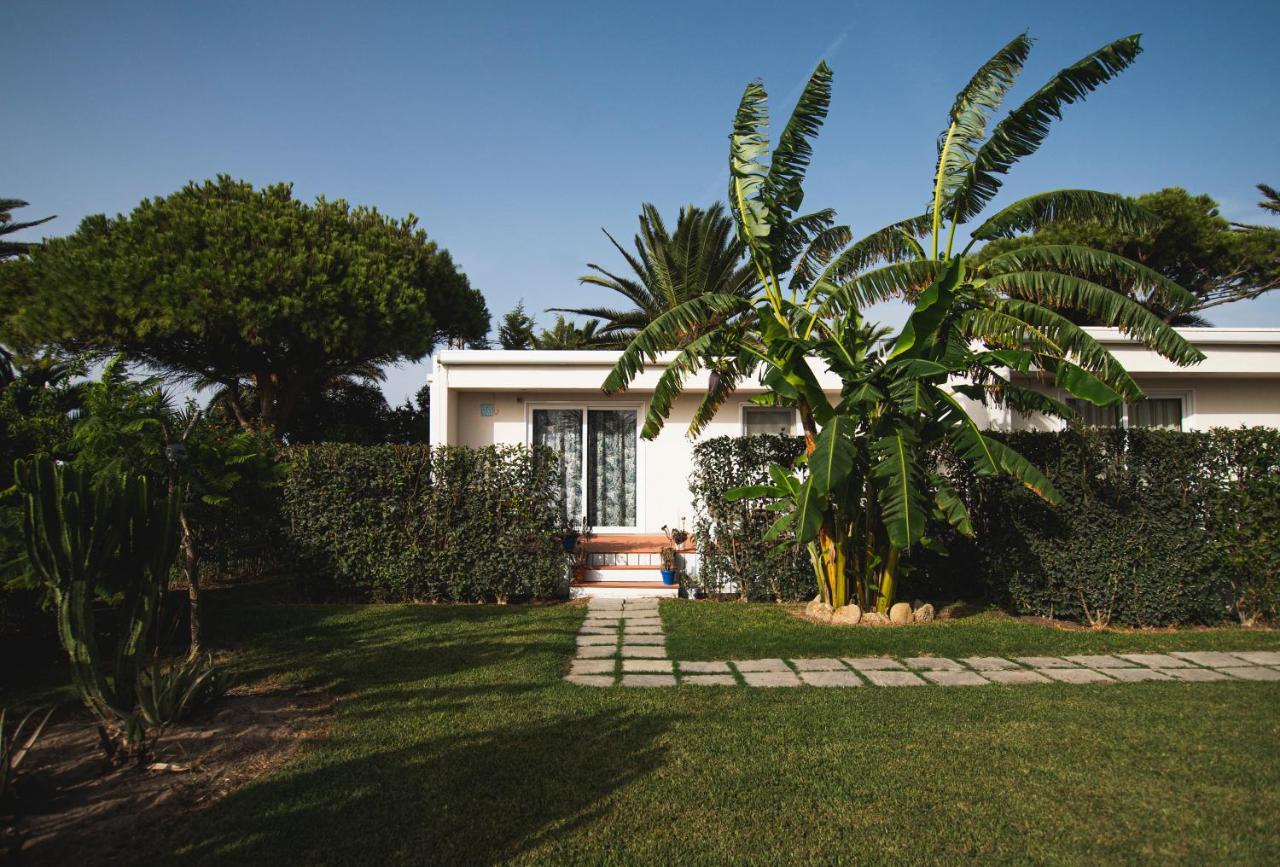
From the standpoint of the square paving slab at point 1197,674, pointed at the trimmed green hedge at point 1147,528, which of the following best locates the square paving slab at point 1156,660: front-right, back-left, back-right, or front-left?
front-left

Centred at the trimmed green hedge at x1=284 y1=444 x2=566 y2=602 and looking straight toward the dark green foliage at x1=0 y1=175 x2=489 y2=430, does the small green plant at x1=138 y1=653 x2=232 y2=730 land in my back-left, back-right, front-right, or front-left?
back-left

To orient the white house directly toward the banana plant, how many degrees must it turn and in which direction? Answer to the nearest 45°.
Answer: approximately 45° to its left

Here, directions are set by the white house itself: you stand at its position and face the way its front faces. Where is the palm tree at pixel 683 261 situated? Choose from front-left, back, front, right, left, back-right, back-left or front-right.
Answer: back

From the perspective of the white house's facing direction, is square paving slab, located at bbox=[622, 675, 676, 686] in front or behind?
in front

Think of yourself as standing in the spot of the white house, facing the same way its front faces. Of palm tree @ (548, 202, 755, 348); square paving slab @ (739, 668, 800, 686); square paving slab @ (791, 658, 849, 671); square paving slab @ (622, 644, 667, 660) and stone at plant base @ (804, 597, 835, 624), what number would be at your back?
1

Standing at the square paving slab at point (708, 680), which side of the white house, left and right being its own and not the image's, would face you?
front

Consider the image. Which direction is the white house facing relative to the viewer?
toward the camera

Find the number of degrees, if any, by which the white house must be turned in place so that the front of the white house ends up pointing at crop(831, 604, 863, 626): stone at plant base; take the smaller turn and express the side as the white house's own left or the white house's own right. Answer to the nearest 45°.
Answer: approximately 45° to the white house's own left

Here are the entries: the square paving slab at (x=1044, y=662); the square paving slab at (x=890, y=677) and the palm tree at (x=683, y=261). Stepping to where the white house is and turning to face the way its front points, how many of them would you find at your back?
1

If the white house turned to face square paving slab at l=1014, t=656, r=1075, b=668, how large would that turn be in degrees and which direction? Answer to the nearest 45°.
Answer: approximately 45° to its left

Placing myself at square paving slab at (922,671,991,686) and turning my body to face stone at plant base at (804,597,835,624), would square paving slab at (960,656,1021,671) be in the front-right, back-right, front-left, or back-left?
front-right
